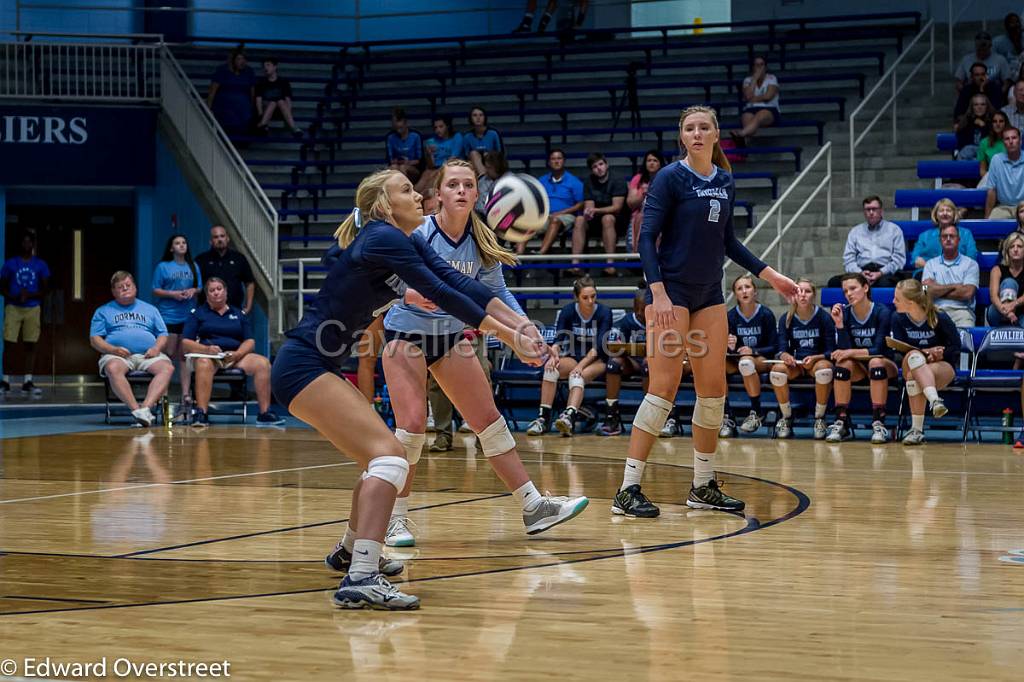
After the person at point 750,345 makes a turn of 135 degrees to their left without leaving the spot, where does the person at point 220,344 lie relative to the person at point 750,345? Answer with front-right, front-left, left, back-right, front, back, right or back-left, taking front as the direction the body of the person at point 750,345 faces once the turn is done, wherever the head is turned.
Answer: back-left

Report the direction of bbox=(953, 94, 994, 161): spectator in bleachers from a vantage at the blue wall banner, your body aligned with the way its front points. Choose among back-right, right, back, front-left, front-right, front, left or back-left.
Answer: front-left

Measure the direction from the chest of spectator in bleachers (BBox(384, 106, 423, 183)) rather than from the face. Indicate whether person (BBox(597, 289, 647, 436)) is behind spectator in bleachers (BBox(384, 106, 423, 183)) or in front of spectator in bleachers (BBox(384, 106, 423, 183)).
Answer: in front

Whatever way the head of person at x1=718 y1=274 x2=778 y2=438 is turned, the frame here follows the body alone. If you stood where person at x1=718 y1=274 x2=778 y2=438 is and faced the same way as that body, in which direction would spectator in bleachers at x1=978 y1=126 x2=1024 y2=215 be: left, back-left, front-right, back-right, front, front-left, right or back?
back-left

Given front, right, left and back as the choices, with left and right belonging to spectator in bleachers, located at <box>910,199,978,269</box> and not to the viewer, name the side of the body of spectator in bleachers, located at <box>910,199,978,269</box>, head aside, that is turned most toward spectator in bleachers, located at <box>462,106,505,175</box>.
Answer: right

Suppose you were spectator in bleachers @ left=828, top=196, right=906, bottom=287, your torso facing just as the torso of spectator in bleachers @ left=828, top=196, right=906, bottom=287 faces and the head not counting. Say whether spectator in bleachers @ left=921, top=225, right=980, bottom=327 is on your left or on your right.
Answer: on your left
